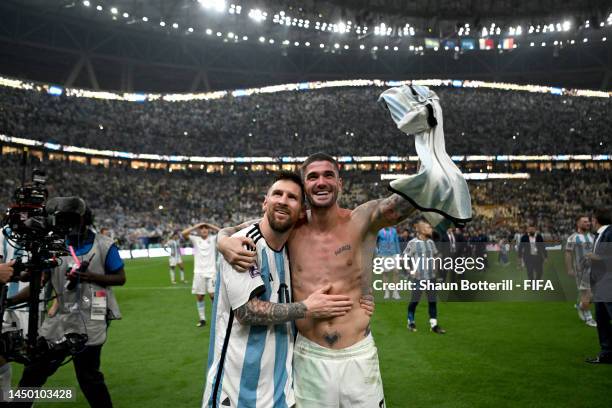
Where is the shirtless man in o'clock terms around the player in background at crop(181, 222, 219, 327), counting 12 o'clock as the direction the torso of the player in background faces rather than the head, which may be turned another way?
The shirtless man is roughly at 12 o'clock from the player in background.

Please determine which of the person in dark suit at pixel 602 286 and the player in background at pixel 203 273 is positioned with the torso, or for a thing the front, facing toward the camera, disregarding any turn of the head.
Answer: the player in background

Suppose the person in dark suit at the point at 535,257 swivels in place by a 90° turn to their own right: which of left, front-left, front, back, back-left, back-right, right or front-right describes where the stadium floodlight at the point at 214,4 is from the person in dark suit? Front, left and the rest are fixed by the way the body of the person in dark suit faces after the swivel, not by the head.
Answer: front-right

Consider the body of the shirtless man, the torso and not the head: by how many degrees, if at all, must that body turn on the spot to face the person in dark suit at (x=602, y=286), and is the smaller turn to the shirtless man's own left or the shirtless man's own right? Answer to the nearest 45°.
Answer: approximately 135° to the shirtless man's own left

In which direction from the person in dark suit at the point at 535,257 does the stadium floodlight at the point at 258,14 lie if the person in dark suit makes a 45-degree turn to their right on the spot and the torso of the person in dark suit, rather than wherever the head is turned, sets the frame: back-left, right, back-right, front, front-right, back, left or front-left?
right

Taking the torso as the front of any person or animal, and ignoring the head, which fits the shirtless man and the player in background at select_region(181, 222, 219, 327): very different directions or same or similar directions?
same or similar directions

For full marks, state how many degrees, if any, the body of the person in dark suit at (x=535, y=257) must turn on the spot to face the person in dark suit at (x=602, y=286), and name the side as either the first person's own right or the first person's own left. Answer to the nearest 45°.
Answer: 0° — they already face them

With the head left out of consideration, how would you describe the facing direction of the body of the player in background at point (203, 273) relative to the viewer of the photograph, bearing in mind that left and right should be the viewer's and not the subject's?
facing the viewer

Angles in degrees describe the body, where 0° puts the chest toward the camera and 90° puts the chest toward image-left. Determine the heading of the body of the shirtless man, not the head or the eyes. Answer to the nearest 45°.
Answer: approximately 0°

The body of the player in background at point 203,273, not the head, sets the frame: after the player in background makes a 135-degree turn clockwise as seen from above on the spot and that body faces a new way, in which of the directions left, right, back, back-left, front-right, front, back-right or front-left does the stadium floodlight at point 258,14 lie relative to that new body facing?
front-right

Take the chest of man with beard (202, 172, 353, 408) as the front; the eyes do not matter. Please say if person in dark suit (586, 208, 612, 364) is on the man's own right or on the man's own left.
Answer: on the man's own left

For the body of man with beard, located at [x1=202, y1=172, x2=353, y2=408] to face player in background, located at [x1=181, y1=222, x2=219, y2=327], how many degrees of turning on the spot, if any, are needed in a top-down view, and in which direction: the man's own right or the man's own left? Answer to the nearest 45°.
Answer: approximately 135° to the man's own left
